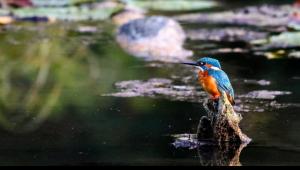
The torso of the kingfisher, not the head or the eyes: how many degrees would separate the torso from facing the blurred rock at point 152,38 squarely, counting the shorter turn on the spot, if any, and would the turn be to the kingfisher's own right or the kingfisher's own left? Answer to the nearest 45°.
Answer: approximately 90° to the kingfisher's own right

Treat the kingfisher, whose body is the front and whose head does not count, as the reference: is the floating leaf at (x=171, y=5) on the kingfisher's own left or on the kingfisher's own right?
on the kingfisher's own right

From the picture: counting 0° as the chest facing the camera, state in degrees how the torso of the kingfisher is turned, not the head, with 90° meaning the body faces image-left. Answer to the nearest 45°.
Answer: approximately 90°
